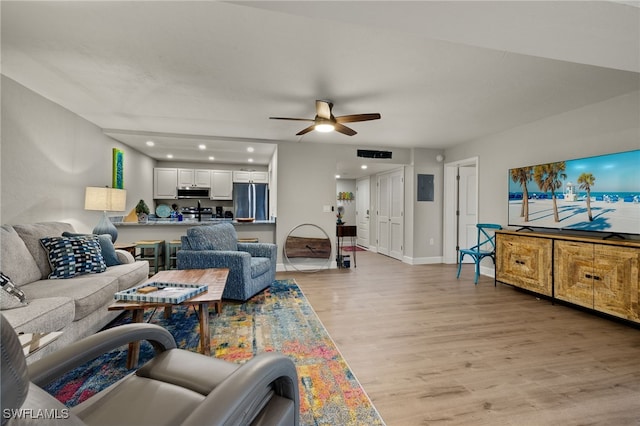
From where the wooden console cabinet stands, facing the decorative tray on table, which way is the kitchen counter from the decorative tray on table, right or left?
right

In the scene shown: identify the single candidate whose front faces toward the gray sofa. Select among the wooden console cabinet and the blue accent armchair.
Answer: the wooden console cabinet

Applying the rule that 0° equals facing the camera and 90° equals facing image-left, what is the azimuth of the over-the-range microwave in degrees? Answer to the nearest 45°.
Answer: approximately 0°

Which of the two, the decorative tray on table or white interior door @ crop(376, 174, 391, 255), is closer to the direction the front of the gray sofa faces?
the decorative tray on table

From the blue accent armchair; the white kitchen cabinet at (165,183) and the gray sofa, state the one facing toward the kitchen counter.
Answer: the white kitchen cabinet

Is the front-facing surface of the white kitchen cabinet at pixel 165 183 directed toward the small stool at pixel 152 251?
yes

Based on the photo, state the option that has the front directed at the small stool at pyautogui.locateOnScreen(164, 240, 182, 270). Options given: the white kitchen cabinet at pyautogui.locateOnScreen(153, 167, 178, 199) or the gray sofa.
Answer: the white kitchen cabinet

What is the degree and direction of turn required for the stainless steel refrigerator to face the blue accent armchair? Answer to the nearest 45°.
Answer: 0° — it already faces it
